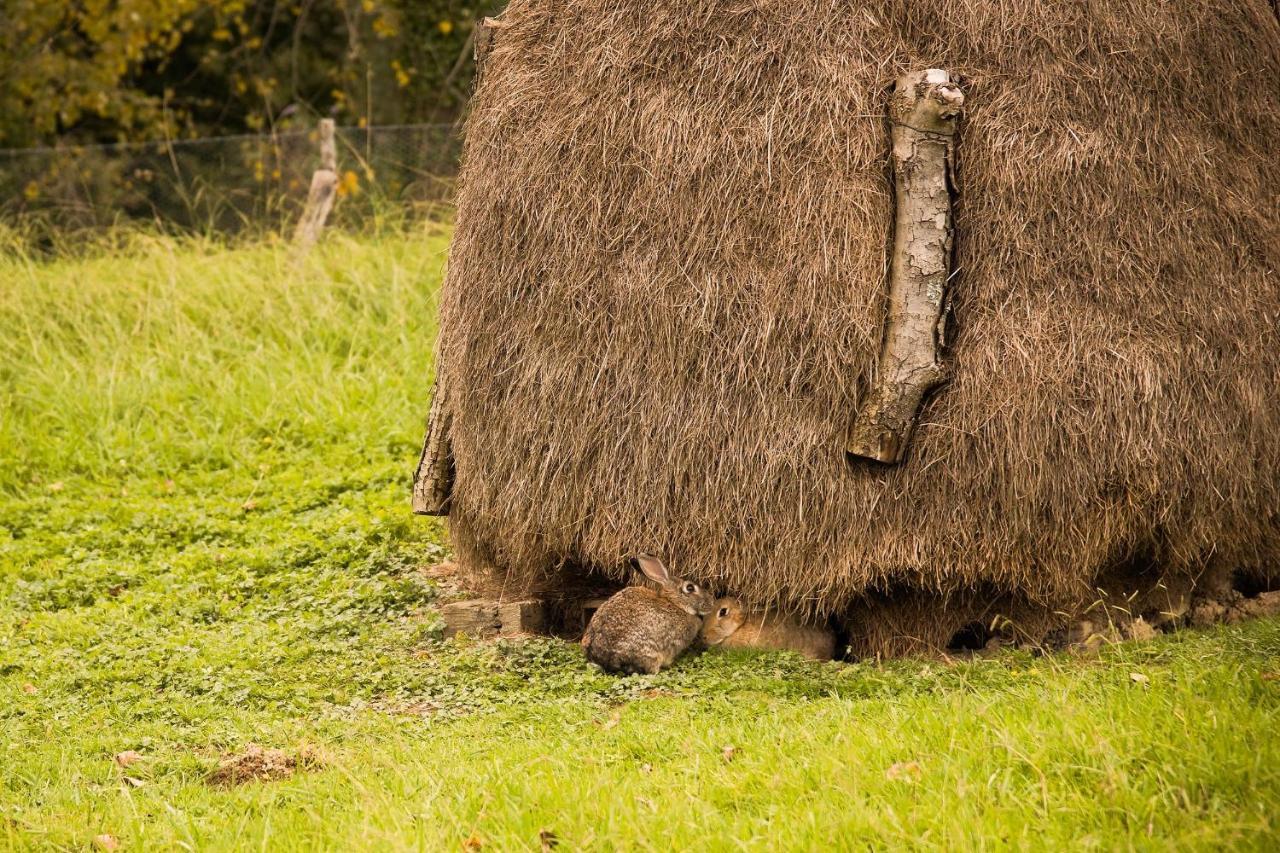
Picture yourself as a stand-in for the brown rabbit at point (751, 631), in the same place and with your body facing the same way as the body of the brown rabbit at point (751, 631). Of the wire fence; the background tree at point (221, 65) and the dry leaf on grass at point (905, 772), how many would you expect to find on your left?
1

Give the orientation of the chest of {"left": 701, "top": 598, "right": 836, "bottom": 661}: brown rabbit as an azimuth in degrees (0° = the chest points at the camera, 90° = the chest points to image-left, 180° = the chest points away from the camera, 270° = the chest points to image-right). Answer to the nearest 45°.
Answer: approximately 90°

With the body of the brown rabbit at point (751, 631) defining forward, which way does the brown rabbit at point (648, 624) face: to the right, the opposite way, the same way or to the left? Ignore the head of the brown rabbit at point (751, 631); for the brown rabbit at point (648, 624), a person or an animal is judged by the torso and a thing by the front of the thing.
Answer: the opposite way

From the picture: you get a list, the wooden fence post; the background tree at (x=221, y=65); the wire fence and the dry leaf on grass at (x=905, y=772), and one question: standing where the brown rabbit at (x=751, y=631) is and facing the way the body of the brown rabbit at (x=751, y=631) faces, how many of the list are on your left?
1

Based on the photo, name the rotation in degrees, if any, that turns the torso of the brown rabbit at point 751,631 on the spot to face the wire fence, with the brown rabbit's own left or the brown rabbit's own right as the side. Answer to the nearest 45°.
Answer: approximately 45° to the brown rabbit's own right

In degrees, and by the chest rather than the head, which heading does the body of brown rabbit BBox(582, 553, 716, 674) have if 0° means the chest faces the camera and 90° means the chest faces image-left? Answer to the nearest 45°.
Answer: approximately 270°

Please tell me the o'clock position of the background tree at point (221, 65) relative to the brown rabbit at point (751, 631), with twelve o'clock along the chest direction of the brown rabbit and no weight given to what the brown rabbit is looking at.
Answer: The background tree is roughly at 2 o'clock from the brown rabbit.

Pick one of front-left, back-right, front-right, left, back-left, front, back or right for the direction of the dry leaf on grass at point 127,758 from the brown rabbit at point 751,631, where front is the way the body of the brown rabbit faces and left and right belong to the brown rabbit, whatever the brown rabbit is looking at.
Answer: front-left

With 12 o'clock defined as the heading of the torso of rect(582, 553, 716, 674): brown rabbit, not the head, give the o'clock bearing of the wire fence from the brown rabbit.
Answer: The wire fence is roughly at 8 o'clock from the brown rabbit.

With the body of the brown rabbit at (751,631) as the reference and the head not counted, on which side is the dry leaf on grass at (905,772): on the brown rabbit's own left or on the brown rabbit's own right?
on the brown rabbit's own left

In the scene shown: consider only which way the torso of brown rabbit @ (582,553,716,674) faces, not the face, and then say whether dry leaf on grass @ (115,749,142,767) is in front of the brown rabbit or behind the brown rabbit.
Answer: behind
